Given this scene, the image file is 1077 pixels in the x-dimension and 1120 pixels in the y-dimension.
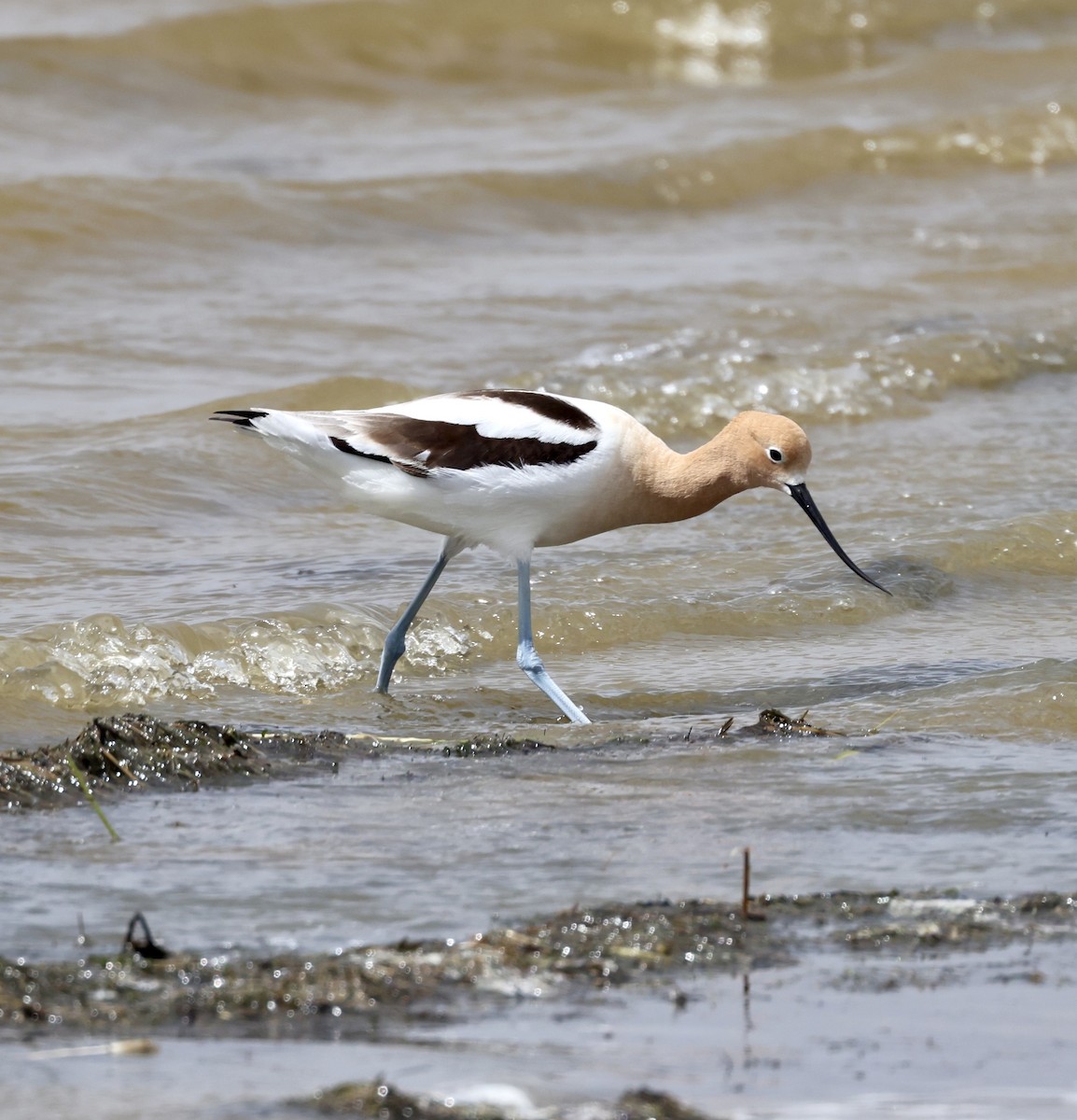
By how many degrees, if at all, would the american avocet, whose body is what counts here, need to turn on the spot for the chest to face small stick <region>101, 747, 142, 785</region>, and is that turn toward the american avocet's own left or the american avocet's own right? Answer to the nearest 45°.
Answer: approximately 135° to the american avocet's own right

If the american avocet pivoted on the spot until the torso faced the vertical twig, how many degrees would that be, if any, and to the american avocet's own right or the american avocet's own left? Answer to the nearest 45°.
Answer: approximately 90° to the american avocet's own right

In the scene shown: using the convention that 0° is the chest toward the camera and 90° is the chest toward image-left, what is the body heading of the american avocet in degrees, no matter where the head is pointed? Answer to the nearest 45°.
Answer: approximately 270°

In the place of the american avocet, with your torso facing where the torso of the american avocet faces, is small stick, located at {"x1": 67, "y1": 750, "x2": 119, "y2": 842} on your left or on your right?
on your right

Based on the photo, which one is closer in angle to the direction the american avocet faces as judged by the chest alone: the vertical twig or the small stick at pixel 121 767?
the vertical twig
